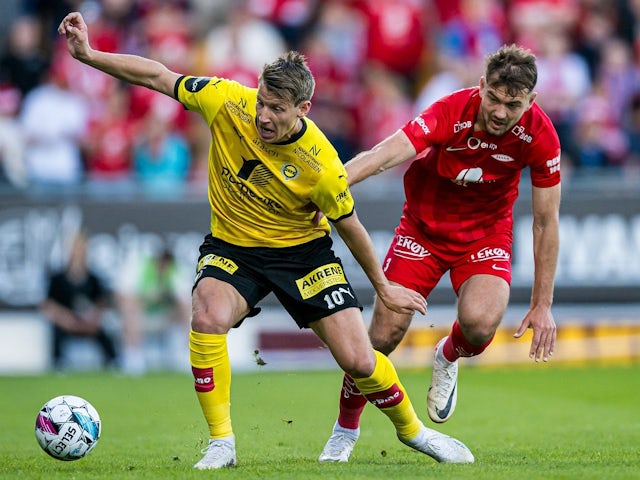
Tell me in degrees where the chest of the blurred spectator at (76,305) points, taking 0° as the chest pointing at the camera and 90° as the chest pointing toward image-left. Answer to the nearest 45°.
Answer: approximately 0°

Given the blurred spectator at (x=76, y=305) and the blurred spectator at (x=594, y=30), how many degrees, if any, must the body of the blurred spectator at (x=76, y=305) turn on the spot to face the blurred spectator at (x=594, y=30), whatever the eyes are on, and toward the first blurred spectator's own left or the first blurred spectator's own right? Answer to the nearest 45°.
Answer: approximately 90° to the first blurred spectator's own left

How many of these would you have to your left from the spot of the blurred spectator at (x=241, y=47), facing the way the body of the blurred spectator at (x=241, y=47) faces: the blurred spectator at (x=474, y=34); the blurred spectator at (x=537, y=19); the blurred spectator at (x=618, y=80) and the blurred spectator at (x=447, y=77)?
4

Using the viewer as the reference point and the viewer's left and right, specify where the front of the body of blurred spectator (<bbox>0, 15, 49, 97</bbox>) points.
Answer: facing the viewer

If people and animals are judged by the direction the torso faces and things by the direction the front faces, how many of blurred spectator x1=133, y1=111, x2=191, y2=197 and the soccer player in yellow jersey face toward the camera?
2

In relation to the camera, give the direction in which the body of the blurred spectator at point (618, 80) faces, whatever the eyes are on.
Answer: toward the camera

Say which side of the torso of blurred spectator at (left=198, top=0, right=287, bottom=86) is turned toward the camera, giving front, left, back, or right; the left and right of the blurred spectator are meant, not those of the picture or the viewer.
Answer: front

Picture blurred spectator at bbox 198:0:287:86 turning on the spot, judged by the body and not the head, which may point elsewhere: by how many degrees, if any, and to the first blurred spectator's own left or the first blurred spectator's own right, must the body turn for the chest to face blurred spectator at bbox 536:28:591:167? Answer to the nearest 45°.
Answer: approximately 90° to the first blurred spectator's own left

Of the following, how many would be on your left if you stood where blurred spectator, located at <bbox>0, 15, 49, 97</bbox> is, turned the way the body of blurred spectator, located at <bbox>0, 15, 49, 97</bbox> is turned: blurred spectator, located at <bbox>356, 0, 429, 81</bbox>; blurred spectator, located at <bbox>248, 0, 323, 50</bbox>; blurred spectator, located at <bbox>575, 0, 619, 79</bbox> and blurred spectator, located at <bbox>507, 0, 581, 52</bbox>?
4

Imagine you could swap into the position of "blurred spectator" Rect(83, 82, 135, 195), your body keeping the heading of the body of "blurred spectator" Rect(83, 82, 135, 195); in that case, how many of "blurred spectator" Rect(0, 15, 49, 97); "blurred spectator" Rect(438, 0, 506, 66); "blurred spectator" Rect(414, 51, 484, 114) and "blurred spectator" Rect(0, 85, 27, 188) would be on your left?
2
